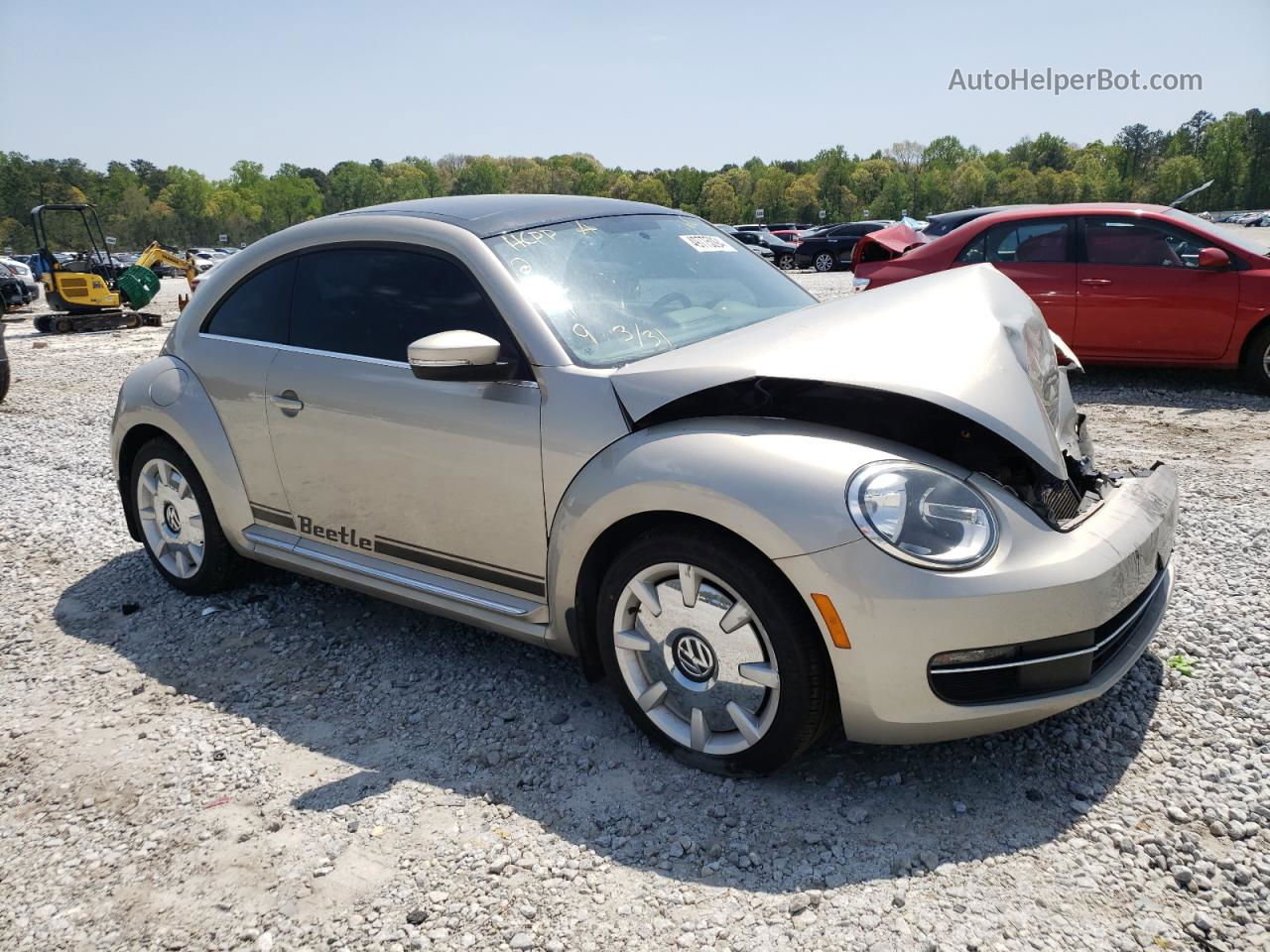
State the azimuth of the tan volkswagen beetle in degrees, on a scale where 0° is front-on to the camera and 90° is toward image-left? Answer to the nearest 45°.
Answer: approximately 315°

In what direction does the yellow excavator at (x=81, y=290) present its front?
to the viewer's right

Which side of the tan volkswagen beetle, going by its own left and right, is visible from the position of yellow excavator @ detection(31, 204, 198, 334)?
back

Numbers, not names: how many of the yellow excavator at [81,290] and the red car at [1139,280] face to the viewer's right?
2

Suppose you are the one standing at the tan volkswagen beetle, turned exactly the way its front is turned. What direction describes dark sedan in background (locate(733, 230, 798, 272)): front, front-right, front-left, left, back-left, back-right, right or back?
back-left

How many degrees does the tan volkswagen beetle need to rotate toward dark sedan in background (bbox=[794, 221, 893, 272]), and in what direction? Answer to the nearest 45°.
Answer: approximately 135° to its left

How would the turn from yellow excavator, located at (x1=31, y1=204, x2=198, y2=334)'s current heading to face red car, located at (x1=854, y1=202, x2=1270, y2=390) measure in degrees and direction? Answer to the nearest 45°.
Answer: approximately 45° to its right

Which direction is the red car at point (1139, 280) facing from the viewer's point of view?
to the viewer's right

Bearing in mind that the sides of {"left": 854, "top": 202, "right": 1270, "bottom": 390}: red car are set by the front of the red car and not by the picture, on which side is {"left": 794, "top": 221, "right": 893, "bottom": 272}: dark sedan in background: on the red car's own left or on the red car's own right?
on the red car's own left
